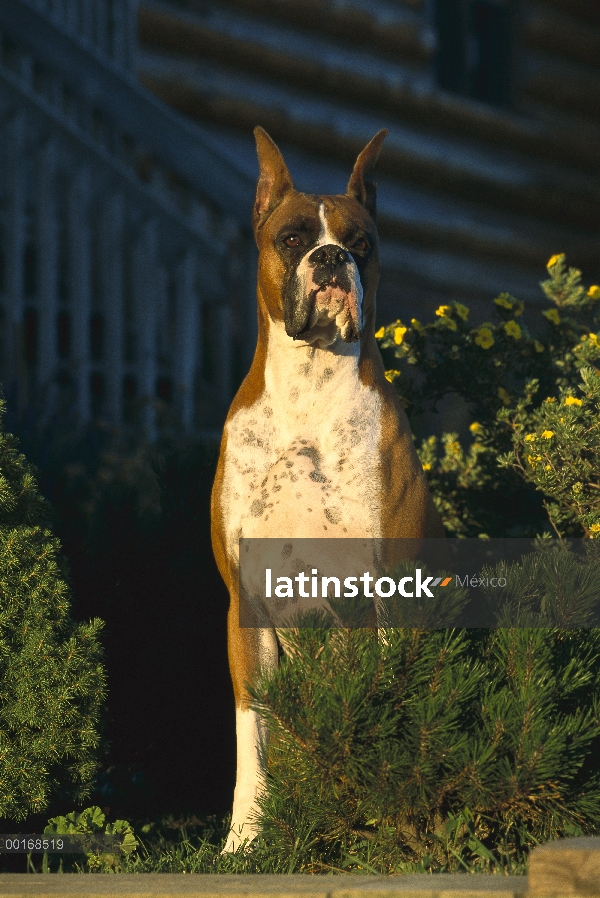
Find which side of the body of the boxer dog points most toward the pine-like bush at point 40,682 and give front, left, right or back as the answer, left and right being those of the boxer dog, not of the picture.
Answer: right

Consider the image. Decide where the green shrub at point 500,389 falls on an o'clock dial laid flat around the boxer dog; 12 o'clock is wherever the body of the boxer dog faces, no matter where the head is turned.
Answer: The green shrub is roughly at 7 o'clock from the boxer dog.

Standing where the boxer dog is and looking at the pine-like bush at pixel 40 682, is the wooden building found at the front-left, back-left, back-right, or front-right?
back-right

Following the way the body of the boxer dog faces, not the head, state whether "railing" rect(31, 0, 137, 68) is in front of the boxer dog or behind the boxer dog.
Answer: behind

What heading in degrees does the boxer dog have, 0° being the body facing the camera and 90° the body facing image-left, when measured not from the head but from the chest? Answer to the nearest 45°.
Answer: approximately 0°

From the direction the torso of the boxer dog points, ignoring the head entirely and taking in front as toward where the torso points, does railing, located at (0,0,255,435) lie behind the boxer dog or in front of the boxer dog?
behind

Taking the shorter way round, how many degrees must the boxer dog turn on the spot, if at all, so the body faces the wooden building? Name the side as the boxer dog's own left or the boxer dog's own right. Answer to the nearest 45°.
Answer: approximately 180°
